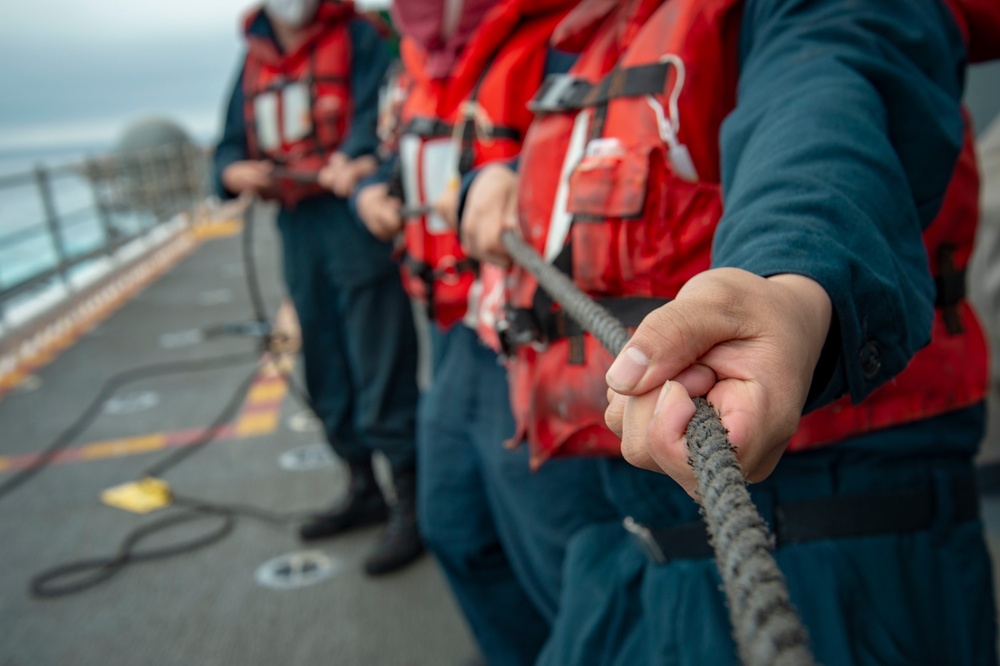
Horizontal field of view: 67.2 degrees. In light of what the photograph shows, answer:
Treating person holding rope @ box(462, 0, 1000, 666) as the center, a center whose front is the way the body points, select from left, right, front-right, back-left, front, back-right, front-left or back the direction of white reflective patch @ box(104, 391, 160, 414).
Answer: right

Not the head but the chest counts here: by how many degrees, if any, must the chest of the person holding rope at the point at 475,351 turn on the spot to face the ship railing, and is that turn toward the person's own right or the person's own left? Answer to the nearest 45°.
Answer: approximately 90° to the person's own right

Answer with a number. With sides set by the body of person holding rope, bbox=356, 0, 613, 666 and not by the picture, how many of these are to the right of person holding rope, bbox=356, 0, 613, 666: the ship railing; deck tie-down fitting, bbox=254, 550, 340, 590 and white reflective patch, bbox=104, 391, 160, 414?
3

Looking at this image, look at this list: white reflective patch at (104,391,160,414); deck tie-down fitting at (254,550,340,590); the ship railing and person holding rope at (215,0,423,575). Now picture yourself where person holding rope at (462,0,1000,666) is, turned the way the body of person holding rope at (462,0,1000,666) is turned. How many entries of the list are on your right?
4

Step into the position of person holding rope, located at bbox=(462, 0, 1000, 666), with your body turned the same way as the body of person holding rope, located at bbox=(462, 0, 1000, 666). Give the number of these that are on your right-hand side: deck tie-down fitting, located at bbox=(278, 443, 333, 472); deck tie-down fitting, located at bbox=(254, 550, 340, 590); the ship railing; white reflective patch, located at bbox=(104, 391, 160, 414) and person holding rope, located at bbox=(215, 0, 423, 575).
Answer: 5

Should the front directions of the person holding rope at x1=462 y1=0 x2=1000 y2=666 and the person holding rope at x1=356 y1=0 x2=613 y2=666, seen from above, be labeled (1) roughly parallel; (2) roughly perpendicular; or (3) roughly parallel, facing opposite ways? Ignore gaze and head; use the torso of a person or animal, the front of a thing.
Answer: roughly parallel

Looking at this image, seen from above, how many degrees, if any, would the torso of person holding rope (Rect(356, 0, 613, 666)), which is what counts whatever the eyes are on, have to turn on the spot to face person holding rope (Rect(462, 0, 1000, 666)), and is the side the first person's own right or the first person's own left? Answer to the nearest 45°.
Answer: approximately 90° to the first person's own left

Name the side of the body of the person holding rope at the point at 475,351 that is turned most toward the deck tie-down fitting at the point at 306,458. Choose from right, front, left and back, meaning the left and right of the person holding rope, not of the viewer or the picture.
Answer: right

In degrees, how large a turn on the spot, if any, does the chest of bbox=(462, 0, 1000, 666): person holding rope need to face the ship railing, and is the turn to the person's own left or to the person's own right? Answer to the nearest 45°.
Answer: approximately 90° to the person's own right

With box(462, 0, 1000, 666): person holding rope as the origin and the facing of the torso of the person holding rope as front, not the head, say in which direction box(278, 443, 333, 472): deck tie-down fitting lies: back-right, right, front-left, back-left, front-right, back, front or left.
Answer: right

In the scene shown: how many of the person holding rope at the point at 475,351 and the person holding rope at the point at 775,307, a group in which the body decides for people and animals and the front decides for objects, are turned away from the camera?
0

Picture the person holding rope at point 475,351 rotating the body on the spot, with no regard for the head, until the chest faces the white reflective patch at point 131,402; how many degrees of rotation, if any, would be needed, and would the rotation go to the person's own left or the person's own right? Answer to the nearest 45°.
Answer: approximately 90° to the person's own right

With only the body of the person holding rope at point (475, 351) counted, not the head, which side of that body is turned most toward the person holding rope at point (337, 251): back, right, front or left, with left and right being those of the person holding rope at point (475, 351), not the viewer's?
right
